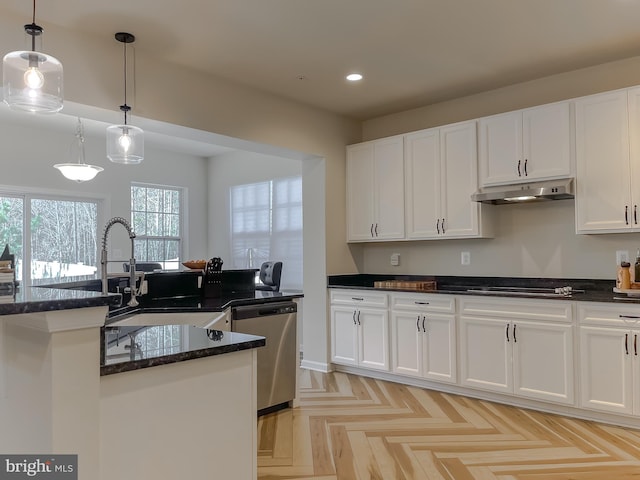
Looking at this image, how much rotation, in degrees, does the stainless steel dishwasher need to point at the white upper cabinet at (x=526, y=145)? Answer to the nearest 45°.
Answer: approximately 45° to its left

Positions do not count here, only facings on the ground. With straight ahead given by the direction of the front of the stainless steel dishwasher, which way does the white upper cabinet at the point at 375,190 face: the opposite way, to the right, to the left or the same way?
to the right

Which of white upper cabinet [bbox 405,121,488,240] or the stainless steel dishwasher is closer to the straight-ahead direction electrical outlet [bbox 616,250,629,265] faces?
the stainless steel dishwasher

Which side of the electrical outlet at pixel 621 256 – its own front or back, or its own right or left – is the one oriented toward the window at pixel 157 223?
right

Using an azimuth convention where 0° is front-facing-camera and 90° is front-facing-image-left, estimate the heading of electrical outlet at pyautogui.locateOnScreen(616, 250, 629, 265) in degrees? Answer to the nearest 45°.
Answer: approximately 0°

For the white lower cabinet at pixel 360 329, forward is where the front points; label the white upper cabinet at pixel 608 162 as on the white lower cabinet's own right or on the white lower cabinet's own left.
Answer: on the white lower cabinet's own left

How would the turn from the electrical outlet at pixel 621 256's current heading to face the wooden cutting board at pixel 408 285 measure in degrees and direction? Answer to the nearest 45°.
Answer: approximately 90° to its right

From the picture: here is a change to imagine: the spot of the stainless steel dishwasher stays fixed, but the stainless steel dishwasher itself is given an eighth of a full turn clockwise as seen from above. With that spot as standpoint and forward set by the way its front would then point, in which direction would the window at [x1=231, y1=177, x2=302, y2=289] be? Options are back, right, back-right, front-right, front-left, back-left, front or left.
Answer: back

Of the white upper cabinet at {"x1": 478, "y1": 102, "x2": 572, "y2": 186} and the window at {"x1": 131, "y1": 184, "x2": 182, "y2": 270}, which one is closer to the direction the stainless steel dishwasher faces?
the white upper cabinet
